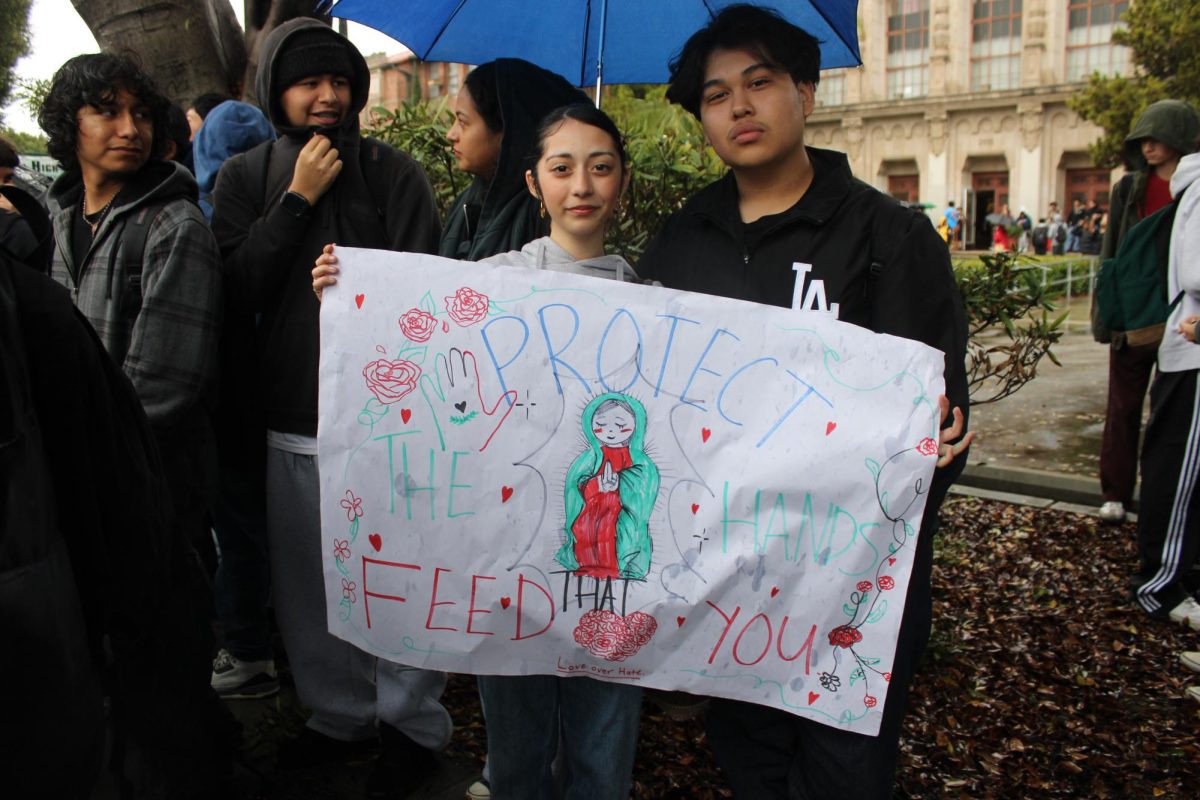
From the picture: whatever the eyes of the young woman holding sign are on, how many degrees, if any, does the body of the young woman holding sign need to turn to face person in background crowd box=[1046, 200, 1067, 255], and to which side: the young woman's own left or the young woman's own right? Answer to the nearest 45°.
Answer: approximately 135° to the young woman's own left

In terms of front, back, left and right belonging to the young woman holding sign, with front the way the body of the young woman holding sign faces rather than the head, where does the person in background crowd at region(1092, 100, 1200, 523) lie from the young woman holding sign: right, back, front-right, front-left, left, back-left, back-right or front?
back-left

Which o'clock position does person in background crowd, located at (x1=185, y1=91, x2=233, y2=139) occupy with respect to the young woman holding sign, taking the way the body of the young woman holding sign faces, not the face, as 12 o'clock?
The person in background crowd is roughly at 5 o'clock from the young woman holding sign.

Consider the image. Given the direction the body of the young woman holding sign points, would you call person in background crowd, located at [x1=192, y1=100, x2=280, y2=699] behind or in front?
behind

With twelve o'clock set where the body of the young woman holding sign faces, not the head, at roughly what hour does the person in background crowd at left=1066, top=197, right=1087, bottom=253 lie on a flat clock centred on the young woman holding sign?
The person in background crowd is roughly at 7 o'clock from the young woman holding sign.

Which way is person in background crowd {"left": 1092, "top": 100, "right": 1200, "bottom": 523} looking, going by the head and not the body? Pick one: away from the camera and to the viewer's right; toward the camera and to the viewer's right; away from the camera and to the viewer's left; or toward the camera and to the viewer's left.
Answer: toward the camera and to the viewer's left

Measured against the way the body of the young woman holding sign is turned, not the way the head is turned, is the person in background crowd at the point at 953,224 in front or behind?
behind

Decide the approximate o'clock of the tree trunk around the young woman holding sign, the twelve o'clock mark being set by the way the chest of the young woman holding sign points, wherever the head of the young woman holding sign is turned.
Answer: The tree trunk is roughly at 5 o'clock from the young woman holding sign.

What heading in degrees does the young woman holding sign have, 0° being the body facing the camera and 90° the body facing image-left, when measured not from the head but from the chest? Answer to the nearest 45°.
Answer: approximately 0°
